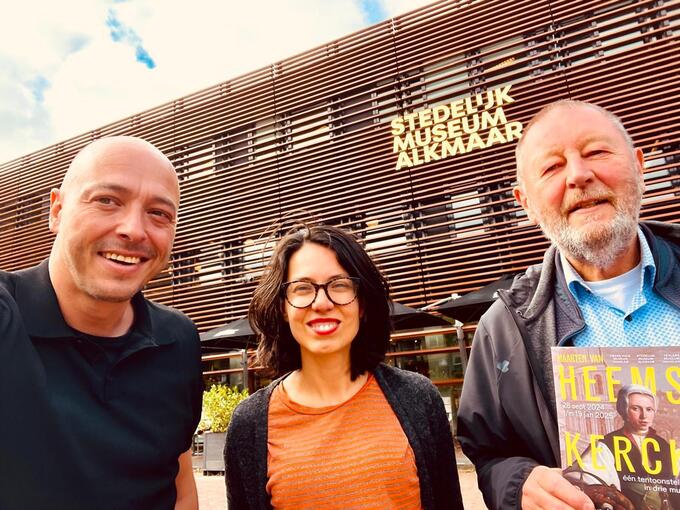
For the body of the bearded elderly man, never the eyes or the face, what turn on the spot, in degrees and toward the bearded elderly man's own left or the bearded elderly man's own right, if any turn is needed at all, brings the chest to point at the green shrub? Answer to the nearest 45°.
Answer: approximately 135° to the bearded elderly man's own right

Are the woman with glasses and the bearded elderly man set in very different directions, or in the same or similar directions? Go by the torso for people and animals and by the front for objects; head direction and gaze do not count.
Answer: same or similar directions

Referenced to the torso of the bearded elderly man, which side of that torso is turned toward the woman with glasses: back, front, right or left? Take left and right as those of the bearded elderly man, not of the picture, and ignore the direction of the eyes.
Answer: right

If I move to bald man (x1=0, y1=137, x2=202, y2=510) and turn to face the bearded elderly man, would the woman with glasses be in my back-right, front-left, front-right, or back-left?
front-left

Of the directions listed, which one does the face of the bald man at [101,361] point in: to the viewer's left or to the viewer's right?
to the viewer's right

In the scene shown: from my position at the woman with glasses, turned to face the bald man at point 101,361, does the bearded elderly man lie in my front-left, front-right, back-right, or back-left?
back-left

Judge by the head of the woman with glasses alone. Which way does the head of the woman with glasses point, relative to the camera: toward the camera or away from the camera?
toward the camera

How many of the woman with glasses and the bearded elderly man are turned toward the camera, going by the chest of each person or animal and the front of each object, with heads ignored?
2

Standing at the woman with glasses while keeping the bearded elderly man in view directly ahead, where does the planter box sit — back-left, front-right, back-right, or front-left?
back-left

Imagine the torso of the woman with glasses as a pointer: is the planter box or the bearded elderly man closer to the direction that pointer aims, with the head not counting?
the bearded elderly man

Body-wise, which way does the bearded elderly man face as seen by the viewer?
toward the camera

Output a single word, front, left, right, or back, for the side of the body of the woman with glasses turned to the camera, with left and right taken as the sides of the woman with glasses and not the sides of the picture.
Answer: front
